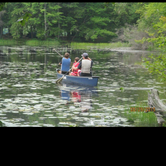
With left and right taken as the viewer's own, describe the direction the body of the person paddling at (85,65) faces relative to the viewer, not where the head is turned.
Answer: facing away from the viewer and to the left of the viewer
